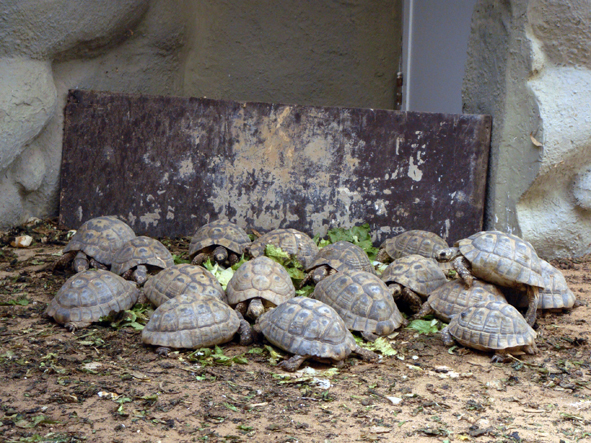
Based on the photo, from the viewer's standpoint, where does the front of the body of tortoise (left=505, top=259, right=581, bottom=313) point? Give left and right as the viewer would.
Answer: facing to the left of the viewer

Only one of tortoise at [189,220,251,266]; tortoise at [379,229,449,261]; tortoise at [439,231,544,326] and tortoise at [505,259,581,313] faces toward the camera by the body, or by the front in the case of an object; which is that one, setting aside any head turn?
tortoise at [189,220,251,266]

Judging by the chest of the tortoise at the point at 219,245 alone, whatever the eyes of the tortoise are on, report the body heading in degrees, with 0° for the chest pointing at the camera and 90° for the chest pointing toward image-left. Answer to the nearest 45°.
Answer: approximately 0°

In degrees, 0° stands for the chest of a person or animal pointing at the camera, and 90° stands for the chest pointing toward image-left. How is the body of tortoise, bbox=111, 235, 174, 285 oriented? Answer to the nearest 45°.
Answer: approximately 0°

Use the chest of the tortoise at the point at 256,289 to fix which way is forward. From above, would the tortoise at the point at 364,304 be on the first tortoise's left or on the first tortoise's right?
on the first tortoise's left

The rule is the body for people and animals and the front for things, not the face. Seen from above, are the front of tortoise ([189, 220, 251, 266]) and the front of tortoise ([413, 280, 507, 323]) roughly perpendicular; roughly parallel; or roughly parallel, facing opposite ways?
roughly perpendicular

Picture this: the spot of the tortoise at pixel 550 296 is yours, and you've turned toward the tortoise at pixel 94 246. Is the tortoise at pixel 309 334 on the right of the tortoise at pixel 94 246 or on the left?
left

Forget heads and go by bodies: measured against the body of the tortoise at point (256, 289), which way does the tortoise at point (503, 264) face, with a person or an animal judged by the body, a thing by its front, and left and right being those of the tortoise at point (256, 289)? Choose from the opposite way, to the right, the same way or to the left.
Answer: to the right

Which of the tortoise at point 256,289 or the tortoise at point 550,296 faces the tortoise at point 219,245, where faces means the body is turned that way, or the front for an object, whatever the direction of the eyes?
the tortoise at point 550,296

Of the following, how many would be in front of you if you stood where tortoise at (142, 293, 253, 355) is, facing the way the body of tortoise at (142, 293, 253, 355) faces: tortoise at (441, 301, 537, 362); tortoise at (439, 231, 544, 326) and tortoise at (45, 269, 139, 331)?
2
